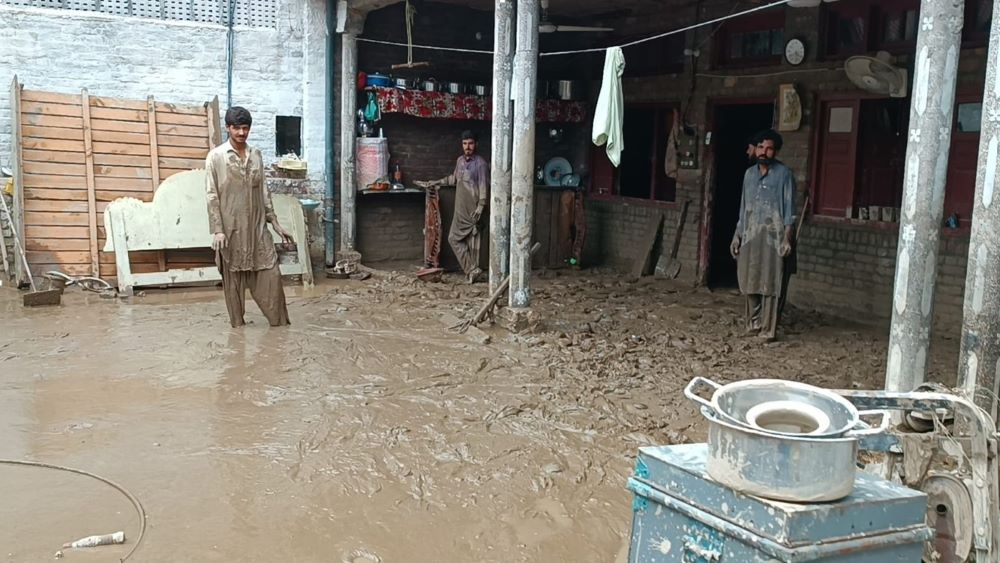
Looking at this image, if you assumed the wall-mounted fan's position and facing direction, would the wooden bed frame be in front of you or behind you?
in front

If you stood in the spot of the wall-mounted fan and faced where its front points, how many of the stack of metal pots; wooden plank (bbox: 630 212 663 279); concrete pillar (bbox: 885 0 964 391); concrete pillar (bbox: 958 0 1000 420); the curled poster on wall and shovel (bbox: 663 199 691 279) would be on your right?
3

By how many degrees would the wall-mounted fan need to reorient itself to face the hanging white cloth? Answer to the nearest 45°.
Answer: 0° — it already faces it

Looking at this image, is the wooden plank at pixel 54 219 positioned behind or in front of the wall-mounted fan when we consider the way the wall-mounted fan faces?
in front

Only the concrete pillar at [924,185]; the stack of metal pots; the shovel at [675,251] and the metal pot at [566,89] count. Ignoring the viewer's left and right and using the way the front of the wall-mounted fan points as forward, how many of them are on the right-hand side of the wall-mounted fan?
2

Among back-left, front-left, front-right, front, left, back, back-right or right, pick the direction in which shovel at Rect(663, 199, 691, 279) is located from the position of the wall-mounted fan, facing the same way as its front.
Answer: right

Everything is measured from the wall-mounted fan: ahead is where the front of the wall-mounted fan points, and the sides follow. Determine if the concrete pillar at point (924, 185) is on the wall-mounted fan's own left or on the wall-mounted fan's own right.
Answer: on the wall-mounted fan's own left

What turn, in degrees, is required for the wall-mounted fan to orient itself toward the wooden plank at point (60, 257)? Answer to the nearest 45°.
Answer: approximately 45° to its right

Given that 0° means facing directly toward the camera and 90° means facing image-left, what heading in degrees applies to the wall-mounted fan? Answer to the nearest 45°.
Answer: approximately 45°

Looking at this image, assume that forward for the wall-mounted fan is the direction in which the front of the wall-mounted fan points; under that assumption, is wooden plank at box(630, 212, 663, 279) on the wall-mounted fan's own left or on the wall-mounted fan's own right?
on the wall-mounted fan's own right

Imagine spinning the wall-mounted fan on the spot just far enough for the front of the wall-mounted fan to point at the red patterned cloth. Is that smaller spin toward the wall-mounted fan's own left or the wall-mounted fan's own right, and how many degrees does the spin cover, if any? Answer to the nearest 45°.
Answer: approximately 45° to the wall-mounted fan's own right

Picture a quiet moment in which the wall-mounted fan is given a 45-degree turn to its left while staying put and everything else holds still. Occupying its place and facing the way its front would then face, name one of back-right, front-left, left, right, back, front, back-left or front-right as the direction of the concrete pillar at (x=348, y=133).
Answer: right

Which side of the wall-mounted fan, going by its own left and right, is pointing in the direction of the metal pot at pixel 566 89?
right

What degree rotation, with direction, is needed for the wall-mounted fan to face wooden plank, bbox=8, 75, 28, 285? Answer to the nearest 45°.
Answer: approximately 45° to its right

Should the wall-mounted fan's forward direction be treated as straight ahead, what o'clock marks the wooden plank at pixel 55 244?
The wooden plank is roughly at 1 o'clock from the wall-mounted fan.

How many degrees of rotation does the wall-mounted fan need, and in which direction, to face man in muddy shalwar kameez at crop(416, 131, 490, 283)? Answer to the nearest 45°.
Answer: approximately 45° to its right

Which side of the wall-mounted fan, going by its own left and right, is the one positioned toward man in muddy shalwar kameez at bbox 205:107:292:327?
front

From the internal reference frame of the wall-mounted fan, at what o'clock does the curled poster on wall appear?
The curled poster on wall is roughly at 3 o'clock from the wall-mounted fan.
